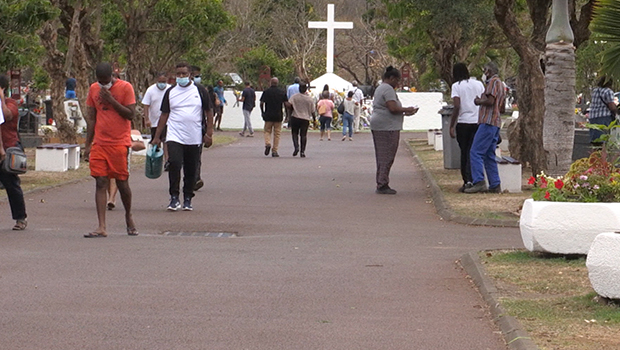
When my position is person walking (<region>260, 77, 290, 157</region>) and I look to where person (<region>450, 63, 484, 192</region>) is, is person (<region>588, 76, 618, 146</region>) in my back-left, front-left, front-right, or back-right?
front-left

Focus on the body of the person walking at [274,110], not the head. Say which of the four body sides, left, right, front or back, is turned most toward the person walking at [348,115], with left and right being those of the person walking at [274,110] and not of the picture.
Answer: front

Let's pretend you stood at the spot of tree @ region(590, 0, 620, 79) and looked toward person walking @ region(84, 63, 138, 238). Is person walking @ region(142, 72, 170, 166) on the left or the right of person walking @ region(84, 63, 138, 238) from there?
right

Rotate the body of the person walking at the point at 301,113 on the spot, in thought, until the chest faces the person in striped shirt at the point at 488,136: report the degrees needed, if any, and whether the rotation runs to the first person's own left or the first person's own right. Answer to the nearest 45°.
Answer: approximately 180°

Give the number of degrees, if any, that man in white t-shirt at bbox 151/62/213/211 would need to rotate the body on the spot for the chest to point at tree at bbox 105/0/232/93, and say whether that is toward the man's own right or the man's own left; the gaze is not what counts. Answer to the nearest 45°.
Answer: approximately 180°

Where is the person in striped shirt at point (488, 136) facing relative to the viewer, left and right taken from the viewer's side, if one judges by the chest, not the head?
facing to the left of the viewer

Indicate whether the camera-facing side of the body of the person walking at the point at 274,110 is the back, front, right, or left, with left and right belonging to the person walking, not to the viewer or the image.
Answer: back

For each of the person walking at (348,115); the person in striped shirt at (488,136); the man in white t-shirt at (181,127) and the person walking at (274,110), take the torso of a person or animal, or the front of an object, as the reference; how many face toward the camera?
1

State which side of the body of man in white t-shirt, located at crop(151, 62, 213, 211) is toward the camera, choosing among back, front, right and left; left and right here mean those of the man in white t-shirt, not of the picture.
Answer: front

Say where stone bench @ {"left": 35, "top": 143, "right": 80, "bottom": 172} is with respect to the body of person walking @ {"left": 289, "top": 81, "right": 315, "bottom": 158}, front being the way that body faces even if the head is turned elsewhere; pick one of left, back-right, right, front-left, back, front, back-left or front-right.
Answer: back-left

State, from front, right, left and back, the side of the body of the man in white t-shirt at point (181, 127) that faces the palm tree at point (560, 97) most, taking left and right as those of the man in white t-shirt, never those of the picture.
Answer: left

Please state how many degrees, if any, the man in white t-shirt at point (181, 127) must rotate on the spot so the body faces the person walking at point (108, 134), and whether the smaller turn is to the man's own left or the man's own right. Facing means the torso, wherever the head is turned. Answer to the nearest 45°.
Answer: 0° — they already face them
